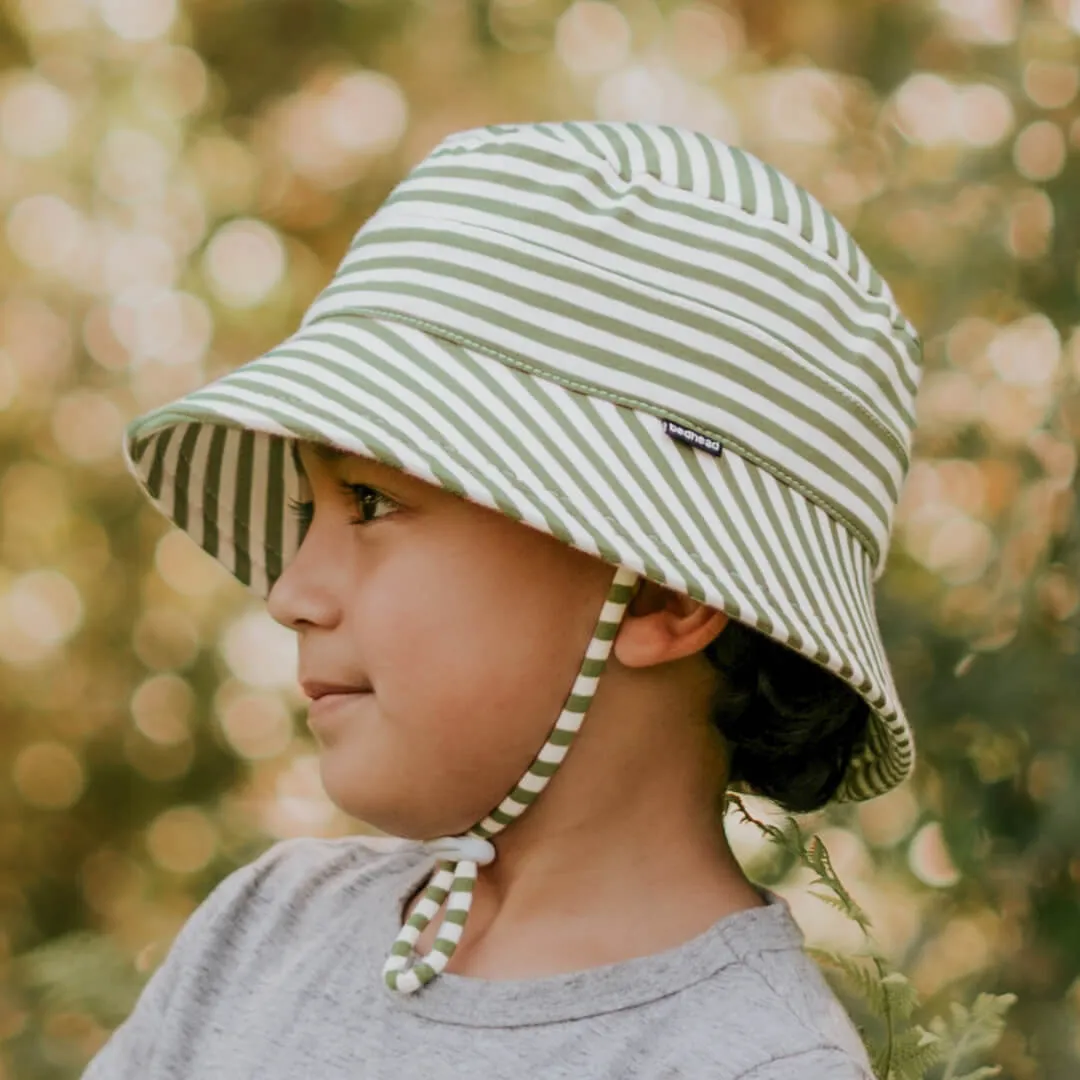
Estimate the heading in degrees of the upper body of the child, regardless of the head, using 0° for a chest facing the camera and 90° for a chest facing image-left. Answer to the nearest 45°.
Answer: approximately 45°

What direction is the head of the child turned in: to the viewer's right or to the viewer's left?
to the viewer's left
